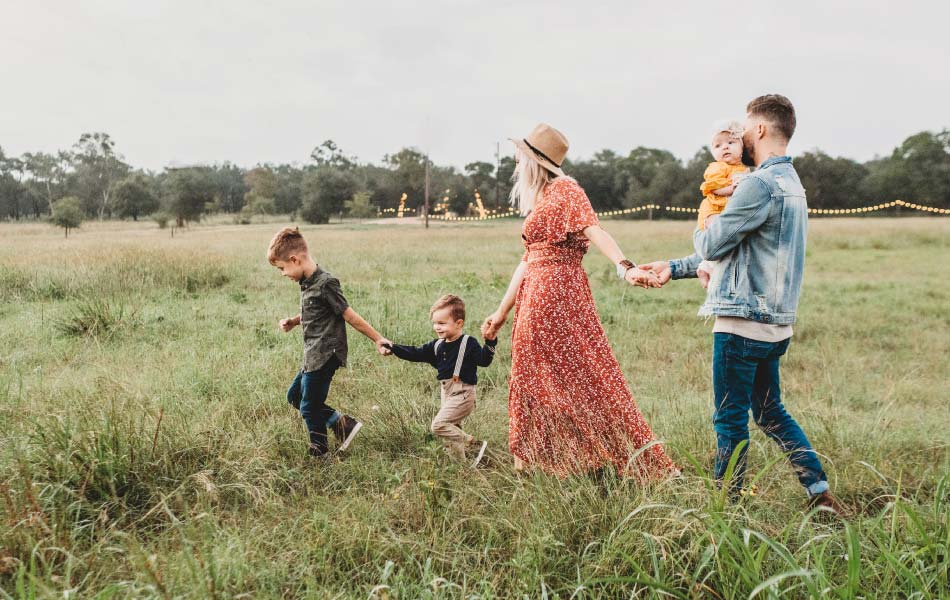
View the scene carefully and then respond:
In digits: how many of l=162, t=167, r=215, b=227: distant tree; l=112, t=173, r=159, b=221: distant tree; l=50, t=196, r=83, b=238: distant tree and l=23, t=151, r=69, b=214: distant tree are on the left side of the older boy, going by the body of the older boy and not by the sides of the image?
0

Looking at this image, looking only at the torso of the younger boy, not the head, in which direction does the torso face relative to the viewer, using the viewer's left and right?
facing the viewer and to the left of the viewer

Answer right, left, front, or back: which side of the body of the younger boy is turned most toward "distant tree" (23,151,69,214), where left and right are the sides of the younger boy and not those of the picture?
right

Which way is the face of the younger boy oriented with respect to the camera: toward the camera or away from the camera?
toward the camera

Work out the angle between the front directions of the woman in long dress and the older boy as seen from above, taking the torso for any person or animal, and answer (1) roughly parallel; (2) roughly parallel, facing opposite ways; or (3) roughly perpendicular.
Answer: roughly parallel

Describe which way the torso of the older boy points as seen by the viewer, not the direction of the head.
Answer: to the viewer's left

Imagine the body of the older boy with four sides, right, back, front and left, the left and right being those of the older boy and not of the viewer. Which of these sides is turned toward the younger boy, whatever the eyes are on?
back

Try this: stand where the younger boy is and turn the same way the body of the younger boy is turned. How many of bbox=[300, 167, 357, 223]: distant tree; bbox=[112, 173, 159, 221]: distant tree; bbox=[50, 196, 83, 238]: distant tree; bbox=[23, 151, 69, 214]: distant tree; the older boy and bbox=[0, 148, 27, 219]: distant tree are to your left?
0

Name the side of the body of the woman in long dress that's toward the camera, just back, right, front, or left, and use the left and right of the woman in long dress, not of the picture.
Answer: left

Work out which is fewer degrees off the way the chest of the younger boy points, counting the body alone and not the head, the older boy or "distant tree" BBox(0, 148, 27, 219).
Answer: the older boy

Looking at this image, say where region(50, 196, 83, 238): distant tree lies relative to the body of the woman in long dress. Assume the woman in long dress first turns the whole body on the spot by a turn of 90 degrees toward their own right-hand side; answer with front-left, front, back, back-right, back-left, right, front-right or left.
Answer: front-left

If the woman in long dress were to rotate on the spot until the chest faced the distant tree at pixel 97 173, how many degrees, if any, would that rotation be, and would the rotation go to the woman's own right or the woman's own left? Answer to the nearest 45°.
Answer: approximately 45° to the woman's own right

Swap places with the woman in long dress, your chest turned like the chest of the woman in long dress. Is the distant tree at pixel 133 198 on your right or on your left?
on your right

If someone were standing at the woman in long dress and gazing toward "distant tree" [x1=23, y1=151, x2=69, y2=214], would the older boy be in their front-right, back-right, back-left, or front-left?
front-left

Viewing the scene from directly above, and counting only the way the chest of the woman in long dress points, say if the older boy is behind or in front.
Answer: in front

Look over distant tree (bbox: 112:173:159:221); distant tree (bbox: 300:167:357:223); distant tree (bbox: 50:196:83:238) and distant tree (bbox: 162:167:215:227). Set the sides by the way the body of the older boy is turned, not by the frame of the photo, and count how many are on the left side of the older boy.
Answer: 0

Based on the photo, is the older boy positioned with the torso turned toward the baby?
no

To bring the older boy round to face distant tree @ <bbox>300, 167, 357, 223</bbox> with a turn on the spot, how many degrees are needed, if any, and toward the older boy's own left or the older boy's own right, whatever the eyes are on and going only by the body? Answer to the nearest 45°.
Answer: approximately 90° to the older boy's own right
